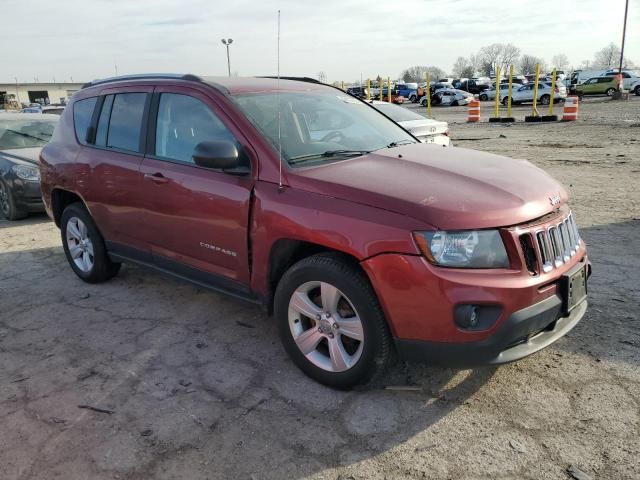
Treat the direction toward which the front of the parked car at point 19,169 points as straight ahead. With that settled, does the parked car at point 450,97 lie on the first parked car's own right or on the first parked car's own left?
on the first parked car's own left

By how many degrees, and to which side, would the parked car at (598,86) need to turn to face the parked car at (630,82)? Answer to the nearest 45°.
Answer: approximately 135° to its right

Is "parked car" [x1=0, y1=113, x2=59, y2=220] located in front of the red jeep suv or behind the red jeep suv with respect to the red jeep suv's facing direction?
behind

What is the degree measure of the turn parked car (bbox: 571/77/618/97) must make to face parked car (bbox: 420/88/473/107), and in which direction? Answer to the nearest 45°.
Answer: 0° — it already faces it

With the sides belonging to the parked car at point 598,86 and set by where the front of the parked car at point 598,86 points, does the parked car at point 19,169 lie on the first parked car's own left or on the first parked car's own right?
on the first parked car's own left

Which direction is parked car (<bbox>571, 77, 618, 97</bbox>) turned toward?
to the viewer's left

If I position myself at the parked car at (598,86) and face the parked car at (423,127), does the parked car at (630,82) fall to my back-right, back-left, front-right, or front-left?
back-left

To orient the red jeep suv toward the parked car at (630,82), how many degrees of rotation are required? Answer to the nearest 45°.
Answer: approximately 90° to its left
